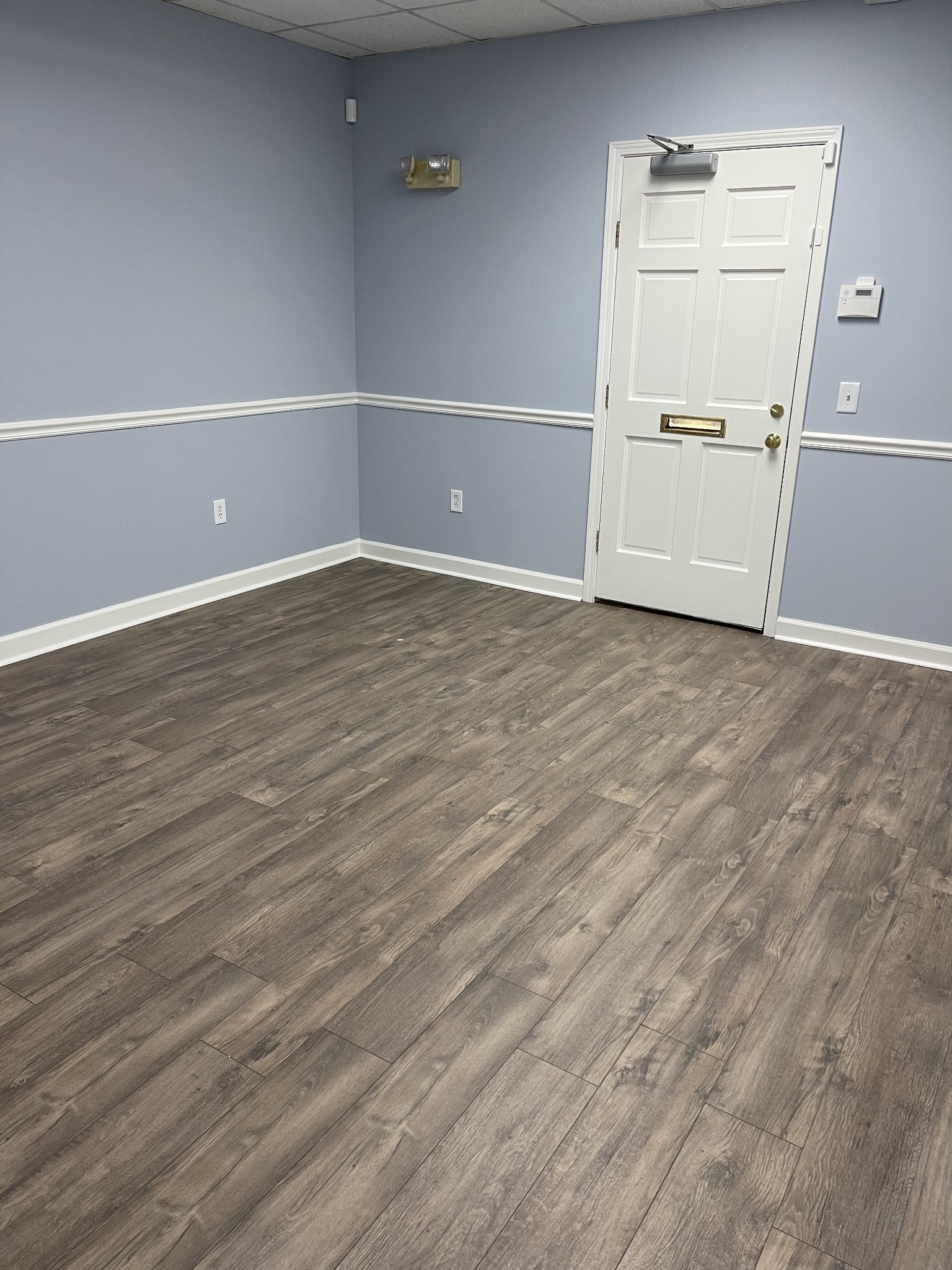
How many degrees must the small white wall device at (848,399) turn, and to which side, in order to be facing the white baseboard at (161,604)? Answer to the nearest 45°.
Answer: approximately 90° to its right

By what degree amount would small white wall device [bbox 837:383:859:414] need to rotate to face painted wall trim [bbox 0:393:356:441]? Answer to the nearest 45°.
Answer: approximately 90° to its right

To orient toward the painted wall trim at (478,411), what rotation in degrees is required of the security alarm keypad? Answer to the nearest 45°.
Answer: approximately 90° to its right

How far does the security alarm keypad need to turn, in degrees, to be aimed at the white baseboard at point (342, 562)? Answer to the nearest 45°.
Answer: approximately 90° to its right

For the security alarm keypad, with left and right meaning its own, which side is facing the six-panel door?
right

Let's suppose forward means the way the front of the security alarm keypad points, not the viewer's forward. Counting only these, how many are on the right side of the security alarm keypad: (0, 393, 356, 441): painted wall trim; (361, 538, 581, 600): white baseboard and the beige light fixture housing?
3

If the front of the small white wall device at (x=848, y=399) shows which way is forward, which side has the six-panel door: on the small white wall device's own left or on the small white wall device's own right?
on the small white wall device's own right

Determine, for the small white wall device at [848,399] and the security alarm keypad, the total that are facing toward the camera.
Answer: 2

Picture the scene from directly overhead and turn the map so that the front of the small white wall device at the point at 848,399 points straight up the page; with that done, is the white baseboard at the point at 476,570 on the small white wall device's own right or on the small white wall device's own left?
on the small white wall device's own right

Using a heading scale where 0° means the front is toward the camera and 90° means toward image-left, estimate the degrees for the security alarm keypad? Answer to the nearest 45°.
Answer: approximately 0°
